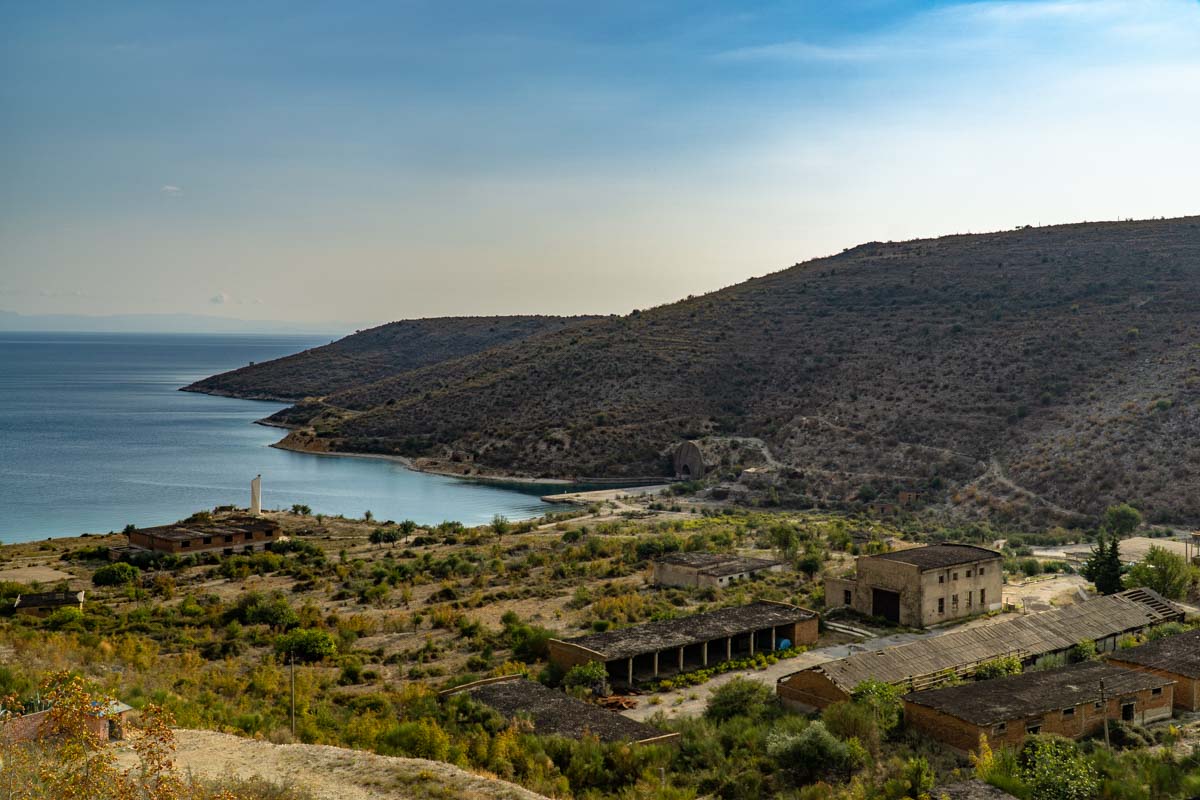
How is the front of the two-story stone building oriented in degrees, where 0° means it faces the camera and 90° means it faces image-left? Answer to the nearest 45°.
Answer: approximately 45°

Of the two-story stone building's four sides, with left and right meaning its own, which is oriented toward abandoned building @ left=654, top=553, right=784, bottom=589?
right

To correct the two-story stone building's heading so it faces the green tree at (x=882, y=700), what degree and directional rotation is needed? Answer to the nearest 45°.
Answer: approximately 45° to its left

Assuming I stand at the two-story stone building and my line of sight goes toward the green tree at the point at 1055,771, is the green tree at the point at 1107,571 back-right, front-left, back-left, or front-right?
back-left

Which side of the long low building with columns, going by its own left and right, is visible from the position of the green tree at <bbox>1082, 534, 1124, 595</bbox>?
left

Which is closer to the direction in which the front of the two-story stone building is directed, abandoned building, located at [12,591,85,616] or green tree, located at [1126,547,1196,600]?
the abandoned building

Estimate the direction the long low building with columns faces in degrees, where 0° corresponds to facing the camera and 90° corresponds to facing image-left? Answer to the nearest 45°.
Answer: approximately 315°

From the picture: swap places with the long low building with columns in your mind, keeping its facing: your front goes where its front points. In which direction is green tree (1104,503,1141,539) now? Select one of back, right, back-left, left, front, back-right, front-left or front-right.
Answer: left

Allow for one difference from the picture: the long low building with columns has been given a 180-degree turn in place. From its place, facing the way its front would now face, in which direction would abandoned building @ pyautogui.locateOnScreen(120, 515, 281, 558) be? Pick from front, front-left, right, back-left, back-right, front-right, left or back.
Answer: front

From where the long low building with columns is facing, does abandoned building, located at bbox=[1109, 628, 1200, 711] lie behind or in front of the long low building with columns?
in front
